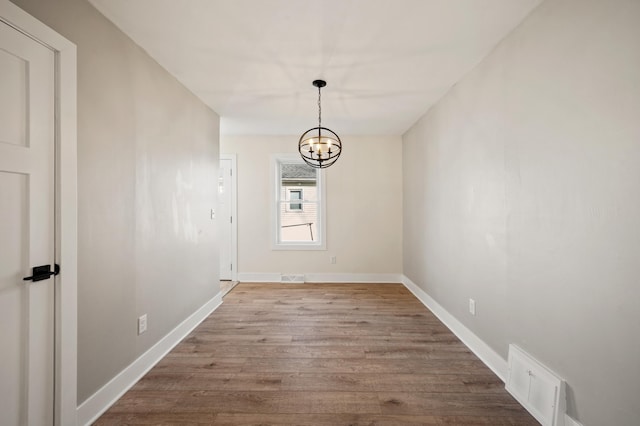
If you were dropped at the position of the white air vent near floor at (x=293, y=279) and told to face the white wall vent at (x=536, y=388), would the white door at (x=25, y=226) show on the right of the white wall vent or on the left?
right

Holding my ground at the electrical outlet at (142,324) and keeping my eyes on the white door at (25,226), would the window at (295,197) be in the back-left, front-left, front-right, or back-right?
back-left

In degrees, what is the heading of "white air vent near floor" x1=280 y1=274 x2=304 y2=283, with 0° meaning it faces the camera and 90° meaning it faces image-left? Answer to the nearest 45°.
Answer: approximately 0°

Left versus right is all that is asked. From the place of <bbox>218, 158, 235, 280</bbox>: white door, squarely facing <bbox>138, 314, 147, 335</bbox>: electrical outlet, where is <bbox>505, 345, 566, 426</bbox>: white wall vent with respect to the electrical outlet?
left

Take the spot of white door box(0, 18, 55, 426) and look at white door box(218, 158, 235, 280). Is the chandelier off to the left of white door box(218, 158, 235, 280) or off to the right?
right
